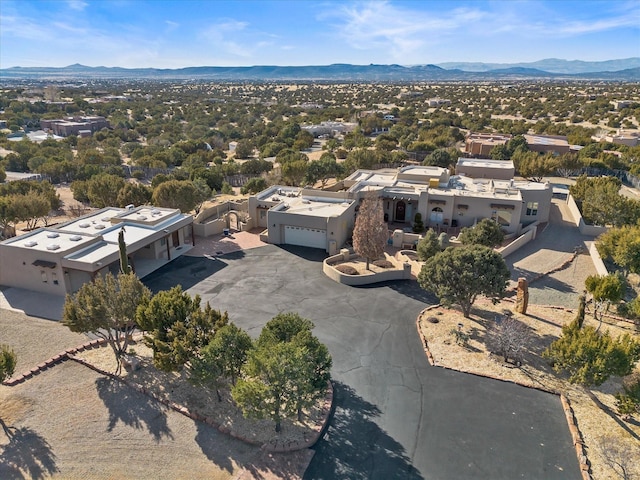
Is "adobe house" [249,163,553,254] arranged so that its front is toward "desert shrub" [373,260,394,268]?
yes

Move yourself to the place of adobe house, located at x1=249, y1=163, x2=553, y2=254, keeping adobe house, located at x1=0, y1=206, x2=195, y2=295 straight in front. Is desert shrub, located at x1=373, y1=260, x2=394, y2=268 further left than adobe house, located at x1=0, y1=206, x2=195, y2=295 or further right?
left

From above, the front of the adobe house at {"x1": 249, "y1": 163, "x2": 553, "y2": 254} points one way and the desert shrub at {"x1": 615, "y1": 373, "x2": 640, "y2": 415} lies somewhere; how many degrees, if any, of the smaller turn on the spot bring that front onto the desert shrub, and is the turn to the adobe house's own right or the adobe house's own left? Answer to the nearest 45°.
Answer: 0° — it already faces it

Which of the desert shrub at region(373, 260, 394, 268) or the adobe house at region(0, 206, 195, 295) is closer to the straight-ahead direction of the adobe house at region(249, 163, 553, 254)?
the desert shrub

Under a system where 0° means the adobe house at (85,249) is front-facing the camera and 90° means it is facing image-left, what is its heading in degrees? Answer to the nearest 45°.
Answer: approximately 315°

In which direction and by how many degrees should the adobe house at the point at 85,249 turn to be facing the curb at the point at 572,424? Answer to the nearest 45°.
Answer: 0° — it already faces it
